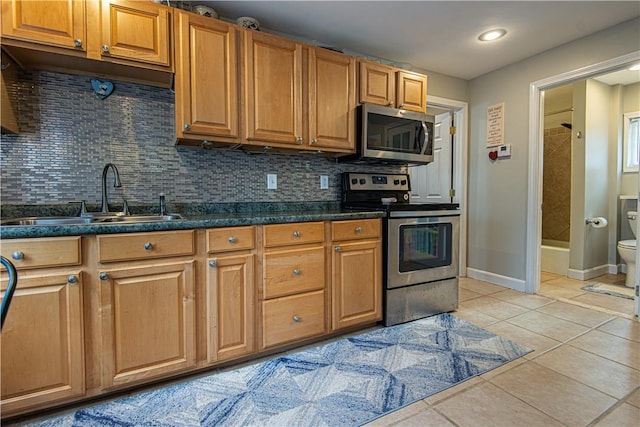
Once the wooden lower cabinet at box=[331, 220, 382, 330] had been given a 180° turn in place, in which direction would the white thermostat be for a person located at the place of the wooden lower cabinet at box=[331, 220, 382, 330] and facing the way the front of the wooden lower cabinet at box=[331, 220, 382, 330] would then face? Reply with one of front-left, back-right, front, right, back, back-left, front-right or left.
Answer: right

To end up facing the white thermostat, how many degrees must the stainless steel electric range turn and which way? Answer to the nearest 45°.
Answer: approximately 90° to its left

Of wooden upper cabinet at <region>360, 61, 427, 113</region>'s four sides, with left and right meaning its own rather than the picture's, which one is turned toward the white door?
left

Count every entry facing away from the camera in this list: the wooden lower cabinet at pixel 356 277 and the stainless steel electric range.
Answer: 0

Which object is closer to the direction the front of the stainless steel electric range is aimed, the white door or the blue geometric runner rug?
the blue geometric runner rug

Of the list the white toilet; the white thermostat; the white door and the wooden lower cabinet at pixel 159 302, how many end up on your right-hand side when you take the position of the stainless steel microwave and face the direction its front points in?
1

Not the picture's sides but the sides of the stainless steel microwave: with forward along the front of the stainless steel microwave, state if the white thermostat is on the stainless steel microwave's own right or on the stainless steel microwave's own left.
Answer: on the stainless steel microwave's own left

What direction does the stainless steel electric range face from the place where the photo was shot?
facing the viewer and to the right of the viewer

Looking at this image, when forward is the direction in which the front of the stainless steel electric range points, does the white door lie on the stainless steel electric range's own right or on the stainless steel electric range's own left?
on the stainless steel electric range's own left

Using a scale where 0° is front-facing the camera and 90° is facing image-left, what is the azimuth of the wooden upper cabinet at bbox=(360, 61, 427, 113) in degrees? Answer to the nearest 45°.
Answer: approximately 315°

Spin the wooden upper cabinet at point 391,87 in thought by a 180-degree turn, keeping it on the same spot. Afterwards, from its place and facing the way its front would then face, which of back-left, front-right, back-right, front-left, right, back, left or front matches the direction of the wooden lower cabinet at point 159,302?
left
